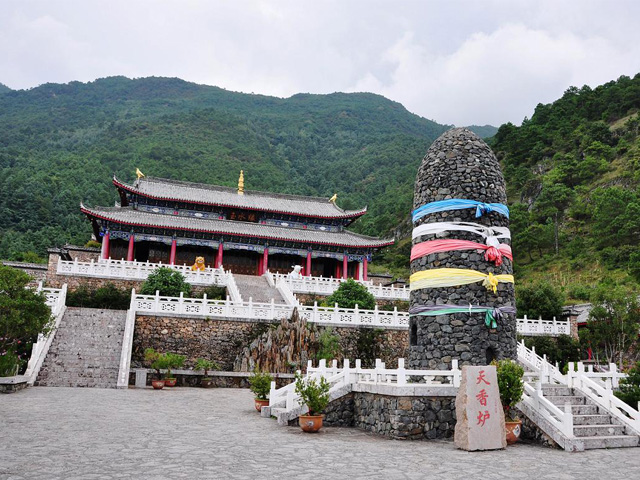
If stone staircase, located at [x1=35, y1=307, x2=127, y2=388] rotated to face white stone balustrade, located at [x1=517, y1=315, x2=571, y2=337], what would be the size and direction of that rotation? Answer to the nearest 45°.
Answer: approximately 90° to its left

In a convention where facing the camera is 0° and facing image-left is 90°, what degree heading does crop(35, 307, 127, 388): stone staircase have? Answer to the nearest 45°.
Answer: approximately 0°

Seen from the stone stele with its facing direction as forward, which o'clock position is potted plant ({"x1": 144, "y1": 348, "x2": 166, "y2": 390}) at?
The potted plant is roughly at 4 o'clock from the stone stele.

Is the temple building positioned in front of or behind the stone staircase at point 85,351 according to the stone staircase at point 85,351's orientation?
behind

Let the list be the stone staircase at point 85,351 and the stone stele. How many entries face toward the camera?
2

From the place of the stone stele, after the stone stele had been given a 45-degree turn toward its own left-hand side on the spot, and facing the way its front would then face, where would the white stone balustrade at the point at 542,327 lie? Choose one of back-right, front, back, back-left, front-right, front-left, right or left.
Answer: back-left

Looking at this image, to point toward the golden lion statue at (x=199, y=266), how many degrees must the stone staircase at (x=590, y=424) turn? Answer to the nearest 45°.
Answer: approximately 180°

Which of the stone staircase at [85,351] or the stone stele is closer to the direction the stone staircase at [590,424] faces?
the stone stele

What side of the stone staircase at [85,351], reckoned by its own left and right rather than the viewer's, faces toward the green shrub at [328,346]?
left

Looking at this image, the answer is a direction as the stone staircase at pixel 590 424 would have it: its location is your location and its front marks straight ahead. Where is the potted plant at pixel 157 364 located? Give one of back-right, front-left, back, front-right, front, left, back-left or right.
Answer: back-right

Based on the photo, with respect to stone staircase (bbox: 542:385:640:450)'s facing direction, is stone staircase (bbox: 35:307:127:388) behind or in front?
behind
